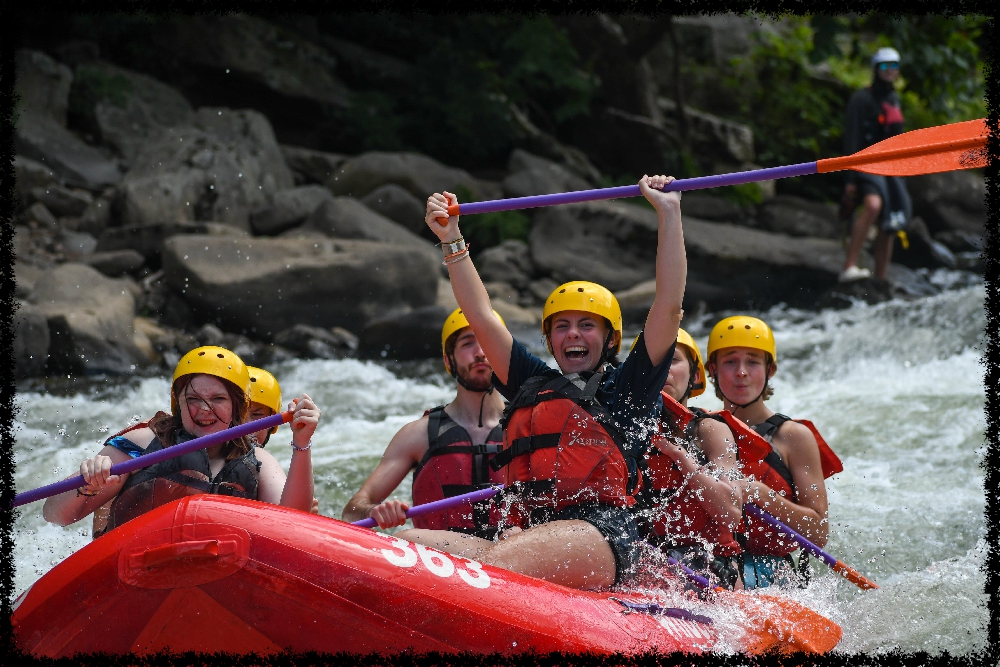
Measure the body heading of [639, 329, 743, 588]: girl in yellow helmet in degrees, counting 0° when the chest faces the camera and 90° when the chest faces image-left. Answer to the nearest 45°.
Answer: approximately 45°

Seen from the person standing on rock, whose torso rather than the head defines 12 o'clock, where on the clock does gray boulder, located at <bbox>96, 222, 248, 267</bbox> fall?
The gray boulder is roughly at 4 o'clock from the person standing on rock.

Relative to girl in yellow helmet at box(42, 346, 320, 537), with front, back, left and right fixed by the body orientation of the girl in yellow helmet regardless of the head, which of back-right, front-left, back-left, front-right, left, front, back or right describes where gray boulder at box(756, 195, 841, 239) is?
back-left

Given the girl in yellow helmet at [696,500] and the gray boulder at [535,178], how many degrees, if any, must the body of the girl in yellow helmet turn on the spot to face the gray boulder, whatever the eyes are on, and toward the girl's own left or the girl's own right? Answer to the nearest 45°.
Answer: approximately 135° to the girl's own right

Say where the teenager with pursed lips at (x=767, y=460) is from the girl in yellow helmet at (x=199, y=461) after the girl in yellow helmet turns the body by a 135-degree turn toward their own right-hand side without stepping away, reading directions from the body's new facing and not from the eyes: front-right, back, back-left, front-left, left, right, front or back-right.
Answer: back-right

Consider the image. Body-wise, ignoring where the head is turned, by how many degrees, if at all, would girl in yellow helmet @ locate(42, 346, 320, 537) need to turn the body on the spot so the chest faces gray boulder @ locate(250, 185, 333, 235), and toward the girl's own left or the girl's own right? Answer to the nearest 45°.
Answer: approximately 180°

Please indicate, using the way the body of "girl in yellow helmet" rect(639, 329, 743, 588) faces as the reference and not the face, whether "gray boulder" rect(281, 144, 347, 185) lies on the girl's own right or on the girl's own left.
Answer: on the girl's own right

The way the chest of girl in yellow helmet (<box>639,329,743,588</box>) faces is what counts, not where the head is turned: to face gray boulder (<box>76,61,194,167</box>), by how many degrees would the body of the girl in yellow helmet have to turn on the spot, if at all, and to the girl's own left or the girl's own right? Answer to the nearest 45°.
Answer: approximately 90° to the girl's own right
